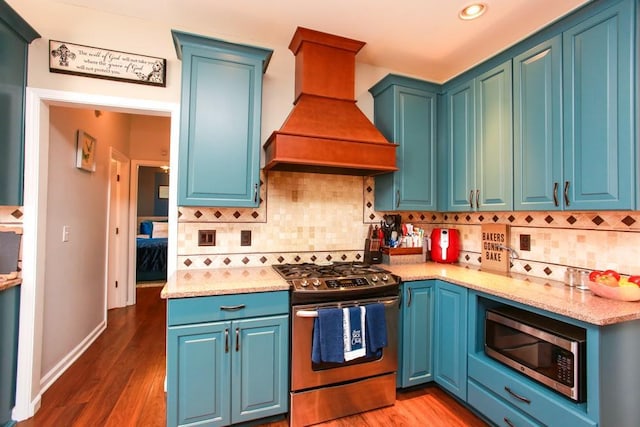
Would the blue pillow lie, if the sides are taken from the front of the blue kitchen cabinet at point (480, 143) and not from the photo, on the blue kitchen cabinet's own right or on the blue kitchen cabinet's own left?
on the blue kitchen cabinet's own right

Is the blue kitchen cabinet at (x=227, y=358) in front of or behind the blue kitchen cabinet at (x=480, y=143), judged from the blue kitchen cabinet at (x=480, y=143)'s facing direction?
in front

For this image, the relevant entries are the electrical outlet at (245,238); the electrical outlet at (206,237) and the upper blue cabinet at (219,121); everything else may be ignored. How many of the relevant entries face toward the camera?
3

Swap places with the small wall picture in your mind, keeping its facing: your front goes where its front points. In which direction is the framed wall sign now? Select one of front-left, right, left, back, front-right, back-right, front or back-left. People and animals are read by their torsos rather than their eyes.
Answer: front-right

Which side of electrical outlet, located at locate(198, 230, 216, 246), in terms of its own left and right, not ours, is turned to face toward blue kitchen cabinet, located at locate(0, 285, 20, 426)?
right

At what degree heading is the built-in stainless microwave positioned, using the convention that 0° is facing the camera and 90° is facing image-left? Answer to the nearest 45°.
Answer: approximately 45°

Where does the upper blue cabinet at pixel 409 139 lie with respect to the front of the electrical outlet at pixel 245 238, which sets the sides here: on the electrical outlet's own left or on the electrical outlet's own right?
on the electrical outlet's own left

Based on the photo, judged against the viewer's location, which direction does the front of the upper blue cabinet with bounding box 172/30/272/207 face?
facing the viewer

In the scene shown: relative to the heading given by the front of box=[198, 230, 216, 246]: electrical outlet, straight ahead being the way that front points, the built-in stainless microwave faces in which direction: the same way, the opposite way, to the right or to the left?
to the right
